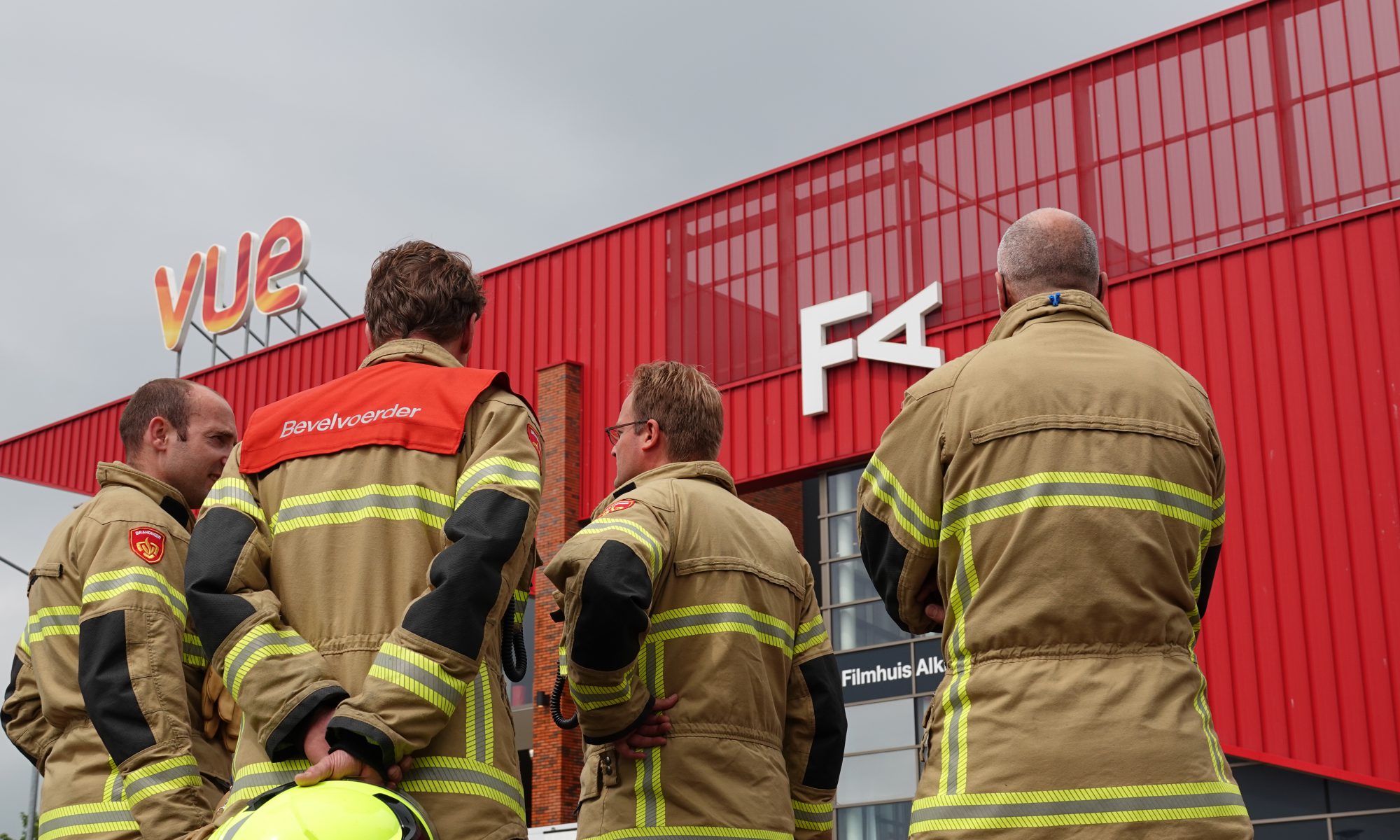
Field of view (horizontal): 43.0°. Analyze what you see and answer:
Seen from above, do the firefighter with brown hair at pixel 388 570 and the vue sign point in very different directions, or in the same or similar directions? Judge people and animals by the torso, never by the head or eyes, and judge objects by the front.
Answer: very different directions

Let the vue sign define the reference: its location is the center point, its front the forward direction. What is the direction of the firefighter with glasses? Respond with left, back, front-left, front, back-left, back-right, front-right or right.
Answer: front-left

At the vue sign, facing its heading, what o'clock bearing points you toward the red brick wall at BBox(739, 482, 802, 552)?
The red brick wall is roughly at 9 o'clock from the vue sign.

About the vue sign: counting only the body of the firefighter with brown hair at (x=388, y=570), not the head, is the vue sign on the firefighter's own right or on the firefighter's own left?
on the firefighter's own left

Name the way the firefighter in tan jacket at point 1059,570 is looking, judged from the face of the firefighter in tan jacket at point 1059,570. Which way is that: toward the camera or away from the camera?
away from the camera

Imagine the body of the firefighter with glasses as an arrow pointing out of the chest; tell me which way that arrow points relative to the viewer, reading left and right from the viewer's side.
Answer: facing away from the viewer and to the left of the viewer

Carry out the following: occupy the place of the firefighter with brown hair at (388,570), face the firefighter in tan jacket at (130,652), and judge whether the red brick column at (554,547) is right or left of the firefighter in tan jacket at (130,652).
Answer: right

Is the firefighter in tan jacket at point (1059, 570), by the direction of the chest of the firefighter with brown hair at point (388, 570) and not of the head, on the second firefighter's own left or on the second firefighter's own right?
on the second firefighter's own right

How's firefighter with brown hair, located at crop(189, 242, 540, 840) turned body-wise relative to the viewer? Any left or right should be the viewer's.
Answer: facing away from the viewer and to the right of the viewer

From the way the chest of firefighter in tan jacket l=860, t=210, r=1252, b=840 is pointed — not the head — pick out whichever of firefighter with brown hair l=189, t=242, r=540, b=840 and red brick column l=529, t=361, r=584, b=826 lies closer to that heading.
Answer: the red brick column

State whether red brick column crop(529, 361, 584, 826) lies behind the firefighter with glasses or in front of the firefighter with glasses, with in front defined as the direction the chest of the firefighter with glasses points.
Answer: in front

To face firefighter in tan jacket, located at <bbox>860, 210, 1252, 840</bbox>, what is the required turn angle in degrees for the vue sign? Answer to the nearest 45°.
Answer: approximately 45° to its left

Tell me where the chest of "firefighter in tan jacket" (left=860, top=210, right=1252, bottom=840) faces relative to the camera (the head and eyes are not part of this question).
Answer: away from the camera

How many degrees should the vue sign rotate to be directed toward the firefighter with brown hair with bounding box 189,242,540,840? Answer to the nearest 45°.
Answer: approximately 45° to its left

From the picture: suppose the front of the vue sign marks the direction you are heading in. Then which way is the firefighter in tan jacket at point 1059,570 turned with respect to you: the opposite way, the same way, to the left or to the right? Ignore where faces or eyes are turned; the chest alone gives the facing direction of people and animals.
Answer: the opposite way
